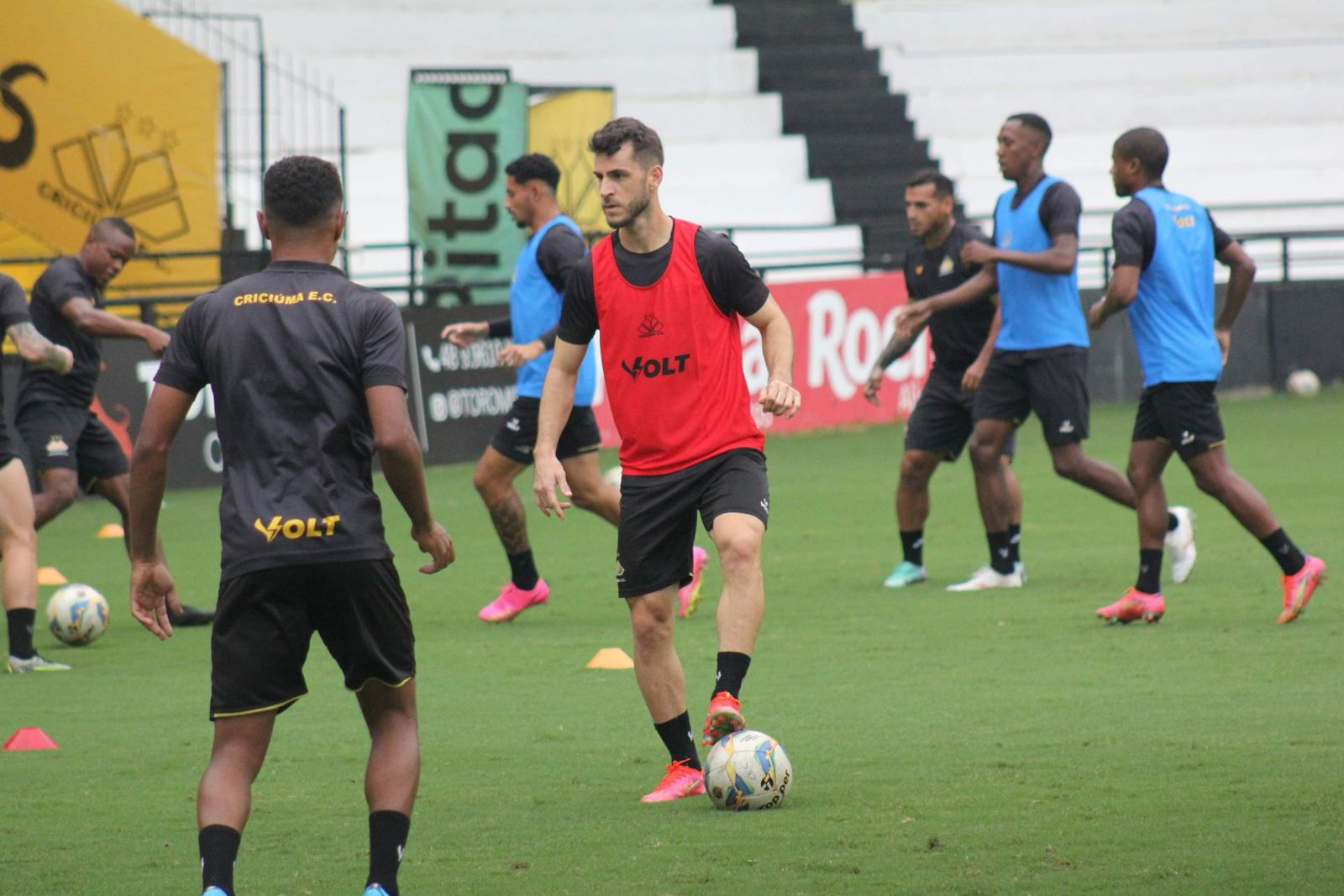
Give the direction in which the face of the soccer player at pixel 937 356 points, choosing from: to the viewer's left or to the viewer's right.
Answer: to the viewer's left

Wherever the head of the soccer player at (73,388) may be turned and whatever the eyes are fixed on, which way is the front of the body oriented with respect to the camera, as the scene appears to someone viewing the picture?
to the viewer's right

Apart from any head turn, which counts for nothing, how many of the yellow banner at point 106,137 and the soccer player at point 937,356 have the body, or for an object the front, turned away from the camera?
0

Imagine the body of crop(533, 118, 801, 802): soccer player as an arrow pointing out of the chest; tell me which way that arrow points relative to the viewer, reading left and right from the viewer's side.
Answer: facing the viewer and to the left of the viewer

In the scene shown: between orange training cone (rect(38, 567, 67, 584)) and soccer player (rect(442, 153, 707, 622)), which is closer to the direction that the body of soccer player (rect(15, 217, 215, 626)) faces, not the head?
the soccer player

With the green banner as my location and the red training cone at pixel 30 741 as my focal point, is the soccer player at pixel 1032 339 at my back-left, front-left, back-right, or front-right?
front-left

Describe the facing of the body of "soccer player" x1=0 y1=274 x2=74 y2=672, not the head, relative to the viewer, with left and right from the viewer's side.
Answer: facing to the right of the viewer

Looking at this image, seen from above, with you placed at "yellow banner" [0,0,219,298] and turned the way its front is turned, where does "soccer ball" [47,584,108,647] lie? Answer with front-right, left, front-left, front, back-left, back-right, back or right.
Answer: front

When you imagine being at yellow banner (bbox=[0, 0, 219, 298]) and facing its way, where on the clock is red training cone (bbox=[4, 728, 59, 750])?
The red training cone is roughly at 12 o'clock from the yellow banner.

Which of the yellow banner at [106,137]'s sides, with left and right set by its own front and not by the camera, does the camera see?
front

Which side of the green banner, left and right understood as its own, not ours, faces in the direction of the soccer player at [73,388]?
front

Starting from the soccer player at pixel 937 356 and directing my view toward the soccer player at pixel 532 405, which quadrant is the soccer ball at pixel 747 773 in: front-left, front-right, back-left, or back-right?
front-left

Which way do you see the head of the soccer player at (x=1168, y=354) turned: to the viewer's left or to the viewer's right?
to the viewer's left

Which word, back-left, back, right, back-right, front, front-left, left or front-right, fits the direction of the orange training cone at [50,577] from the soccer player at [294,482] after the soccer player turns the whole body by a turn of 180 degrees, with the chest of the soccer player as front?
back

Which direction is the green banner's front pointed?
toward the camera

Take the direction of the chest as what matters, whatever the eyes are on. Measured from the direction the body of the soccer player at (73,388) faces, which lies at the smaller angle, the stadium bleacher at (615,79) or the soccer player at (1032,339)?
the soccer player

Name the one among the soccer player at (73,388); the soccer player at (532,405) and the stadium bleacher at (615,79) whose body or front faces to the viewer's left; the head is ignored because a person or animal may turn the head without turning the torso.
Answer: the soccer player at (532,405)
